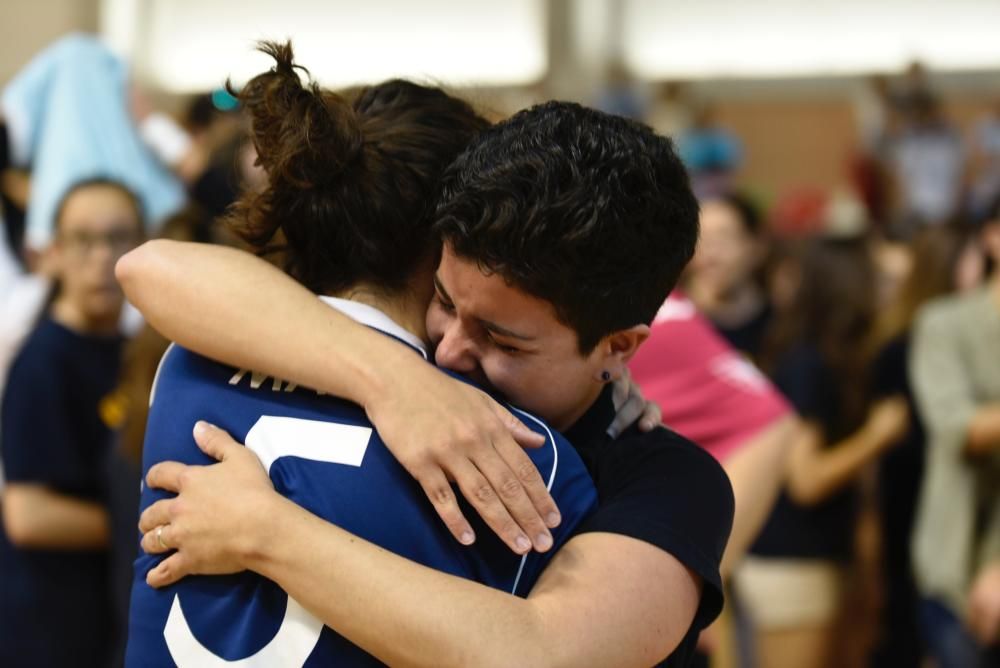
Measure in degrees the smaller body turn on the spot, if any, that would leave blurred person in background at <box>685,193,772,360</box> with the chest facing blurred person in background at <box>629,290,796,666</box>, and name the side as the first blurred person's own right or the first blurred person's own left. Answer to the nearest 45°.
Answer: approximately 45° to the first blurred person's own left

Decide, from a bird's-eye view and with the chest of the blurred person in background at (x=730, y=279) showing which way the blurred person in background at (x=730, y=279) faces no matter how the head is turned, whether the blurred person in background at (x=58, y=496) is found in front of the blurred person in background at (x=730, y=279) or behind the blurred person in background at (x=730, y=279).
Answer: in front

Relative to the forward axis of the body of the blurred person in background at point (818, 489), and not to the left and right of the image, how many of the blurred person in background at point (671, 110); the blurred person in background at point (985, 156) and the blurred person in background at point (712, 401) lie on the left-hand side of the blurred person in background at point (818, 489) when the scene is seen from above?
2

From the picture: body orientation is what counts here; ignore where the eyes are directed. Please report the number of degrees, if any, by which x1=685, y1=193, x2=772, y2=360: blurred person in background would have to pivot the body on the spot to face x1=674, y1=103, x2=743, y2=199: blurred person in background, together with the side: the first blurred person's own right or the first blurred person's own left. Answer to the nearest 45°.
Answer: approximately 135° to the first blurred person's own right

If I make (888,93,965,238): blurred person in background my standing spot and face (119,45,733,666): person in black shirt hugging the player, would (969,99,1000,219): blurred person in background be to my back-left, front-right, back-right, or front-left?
back-left

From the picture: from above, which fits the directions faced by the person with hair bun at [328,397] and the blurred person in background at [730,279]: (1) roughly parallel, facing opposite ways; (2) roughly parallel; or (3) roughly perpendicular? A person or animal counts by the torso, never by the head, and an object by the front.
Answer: roughly parallel, facing opposite ways

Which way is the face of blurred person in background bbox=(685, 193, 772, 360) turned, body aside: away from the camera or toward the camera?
toward the camera

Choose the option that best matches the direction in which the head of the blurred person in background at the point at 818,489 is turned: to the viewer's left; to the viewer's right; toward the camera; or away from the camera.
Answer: away from the camera

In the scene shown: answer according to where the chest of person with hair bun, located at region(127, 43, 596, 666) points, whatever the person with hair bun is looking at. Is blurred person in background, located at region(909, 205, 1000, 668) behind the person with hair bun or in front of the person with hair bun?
in front

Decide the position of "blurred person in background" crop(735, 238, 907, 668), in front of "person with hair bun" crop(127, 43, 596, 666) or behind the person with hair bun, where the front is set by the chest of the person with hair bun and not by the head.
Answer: in front

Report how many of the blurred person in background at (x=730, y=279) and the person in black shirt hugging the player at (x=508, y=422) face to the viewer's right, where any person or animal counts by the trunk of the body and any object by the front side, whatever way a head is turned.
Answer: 0

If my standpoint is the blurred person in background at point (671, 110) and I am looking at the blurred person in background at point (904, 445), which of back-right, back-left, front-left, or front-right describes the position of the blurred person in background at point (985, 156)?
front-left
